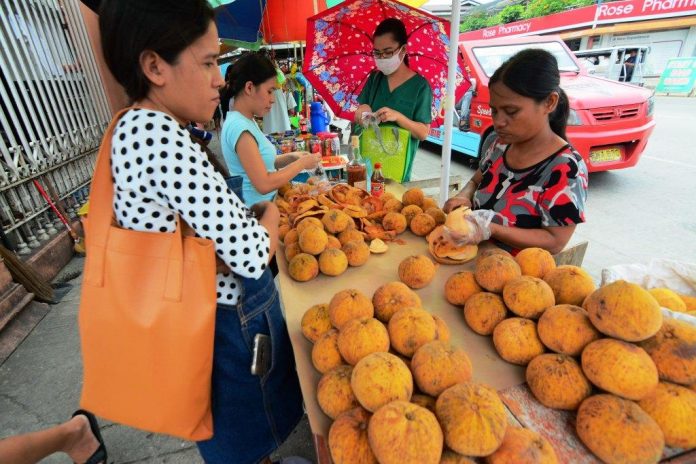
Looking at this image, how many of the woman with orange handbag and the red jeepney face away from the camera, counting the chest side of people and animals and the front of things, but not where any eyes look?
0

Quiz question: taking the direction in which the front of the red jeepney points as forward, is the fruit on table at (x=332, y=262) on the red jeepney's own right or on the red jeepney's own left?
on the red jeepney's own right

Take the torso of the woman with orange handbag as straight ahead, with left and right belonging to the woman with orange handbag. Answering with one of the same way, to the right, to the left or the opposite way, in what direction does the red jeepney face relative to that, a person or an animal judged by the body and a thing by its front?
to the right

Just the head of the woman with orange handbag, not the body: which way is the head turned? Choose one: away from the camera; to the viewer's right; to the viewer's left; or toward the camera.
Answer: to the viewer's right

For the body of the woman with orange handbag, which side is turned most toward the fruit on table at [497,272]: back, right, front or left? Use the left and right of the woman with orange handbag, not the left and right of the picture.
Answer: front

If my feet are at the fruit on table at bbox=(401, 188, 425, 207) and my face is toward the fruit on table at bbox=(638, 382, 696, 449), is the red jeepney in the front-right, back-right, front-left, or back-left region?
back-left

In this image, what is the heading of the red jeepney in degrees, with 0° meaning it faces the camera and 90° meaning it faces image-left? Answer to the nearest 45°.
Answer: approximately 315°

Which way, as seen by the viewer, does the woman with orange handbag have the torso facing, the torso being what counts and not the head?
to the viewer's right

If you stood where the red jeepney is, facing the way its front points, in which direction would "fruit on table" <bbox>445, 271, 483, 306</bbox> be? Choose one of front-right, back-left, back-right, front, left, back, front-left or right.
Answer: front-right
